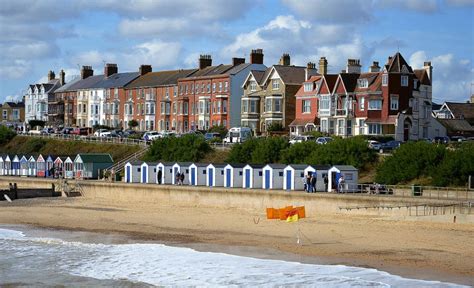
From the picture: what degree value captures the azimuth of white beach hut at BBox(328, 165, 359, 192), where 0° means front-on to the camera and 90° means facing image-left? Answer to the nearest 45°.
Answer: approximately 45°

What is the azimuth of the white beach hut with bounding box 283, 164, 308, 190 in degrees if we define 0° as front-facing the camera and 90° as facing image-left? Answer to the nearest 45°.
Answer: approximately 45°

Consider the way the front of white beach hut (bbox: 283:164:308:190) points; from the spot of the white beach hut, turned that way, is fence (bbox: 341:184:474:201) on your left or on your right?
on your left

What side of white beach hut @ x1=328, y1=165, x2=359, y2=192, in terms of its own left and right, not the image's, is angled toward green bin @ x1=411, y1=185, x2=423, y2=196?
left

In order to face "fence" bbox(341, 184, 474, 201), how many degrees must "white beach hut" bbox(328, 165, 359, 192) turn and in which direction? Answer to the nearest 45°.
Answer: approximately 90° to its left

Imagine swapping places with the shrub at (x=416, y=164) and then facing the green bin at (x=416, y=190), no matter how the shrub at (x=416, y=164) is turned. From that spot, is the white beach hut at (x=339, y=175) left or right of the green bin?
right

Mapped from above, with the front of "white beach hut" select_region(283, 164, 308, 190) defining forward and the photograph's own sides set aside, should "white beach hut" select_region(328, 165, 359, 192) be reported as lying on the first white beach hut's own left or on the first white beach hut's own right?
on the first white beach hut's own left

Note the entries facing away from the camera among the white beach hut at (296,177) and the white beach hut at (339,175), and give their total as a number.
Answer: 0

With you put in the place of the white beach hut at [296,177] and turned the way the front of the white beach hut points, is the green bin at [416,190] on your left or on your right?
on your left
